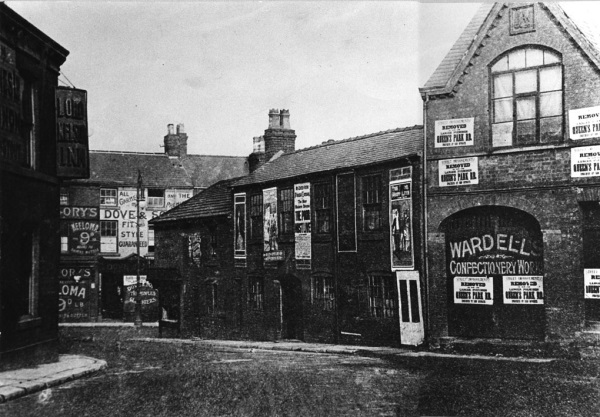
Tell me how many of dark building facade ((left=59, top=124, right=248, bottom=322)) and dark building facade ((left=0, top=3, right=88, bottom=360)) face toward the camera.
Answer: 1

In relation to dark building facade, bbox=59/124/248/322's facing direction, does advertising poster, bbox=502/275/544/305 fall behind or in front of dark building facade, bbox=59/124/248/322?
in front

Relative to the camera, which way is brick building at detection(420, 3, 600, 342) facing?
toward the camera

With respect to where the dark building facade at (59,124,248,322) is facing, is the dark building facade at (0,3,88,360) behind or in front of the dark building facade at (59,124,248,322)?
in front

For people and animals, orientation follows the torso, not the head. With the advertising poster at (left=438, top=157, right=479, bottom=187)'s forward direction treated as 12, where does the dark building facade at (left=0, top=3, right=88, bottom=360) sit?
The dark building facade is roughly at 2 o'clock from the advertising poster.

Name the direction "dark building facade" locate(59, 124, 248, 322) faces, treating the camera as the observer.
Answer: facing the viewer

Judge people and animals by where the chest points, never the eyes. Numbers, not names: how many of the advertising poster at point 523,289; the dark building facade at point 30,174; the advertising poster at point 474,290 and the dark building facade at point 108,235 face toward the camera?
3

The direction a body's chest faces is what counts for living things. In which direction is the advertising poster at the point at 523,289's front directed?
toward the camera

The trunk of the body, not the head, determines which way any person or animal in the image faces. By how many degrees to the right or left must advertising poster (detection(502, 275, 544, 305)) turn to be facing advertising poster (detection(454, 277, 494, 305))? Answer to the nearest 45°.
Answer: approximately 135° to its right

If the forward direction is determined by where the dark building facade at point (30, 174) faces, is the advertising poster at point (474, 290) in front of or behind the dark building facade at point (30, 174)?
in front

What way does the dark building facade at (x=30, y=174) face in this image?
to the viewer's right

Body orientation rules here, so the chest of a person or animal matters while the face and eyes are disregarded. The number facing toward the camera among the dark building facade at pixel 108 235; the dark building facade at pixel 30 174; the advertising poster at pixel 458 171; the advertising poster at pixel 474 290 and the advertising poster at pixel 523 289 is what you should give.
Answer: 4
